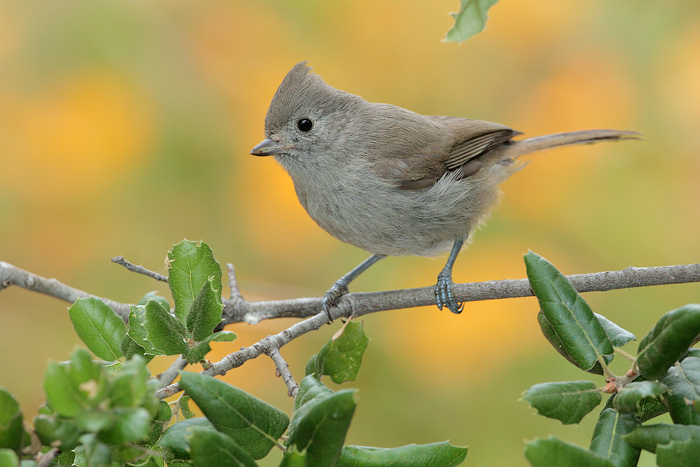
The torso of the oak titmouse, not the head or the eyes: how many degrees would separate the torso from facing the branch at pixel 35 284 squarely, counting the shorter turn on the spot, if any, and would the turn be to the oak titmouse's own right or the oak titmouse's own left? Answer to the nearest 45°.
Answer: approximately 45° to the oak titmouse's own left

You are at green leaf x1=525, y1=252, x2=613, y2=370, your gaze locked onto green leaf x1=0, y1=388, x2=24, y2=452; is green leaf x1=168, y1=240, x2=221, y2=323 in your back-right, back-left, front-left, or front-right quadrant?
front-right

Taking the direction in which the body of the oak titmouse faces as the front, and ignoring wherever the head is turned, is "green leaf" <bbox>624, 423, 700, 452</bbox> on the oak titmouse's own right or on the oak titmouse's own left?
on the oak titmouse's own left

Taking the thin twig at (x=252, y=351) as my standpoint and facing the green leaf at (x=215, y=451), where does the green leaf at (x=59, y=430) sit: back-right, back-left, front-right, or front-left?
front-right

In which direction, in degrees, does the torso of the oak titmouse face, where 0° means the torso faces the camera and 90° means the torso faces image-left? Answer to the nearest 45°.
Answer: approximately 90°
